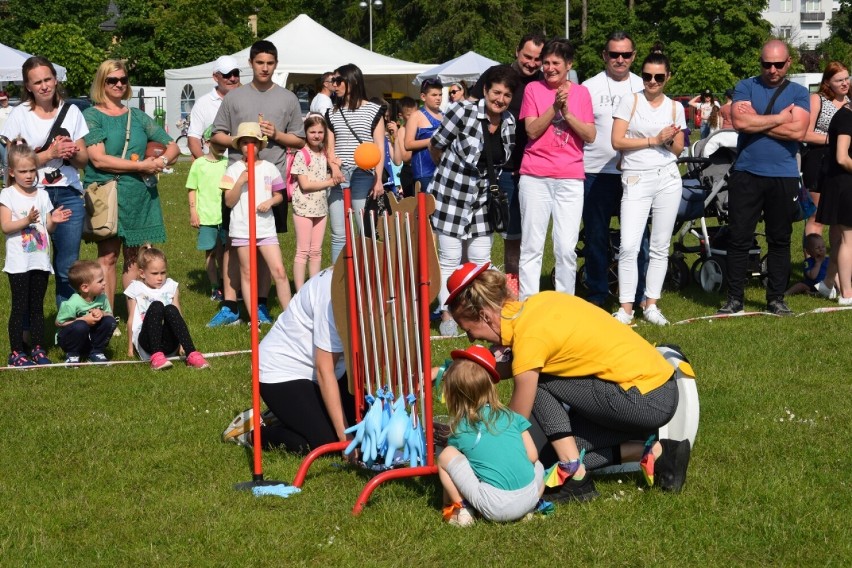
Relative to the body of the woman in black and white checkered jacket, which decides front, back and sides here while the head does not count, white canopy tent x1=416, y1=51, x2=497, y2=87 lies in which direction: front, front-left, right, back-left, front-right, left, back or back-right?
back-left

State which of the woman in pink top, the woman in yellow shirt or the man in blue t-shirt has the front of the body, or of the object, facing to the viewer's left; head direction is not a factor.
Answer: the woman in yellow shirt

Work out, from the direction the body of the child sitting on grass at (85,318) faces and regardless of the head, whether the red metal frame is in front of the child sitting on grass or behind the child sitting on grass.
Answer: in front

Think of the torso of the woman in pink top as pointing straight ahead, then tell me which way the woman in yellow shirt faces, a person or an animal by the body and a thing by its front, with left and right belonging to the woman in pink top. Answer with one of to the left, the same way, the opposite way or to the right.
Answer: to the right

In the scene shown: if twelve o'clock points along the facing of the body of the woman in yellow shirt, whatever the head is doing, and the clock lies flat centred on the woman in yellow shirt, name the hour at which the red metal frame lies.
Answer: The red metal frame is roughly at 12 o'clock from the woman in yellow shirt.

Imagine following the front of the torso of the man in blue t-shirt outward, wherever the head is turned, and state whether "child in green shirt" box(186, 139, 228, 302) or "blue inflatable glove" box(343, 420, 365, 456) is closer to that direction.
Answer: the blue inflatable glove

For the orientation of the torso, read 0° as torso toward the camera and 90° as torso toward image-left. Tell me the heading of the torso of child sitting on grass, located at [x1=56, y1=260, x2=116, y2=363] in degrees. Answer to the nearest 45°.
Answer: approximately 315°

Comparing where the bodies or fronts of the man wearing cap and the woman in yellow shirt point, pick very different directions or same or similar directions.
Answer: very different directions

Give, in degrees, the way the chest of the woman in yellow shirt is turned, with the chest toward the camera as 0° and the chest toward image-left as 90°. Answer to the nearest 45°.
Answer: approximately 90°

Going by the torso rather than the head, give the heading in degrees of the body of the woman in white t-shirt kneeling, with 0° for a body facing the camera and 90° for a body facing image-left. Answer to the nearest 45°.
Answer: approximately 270°
